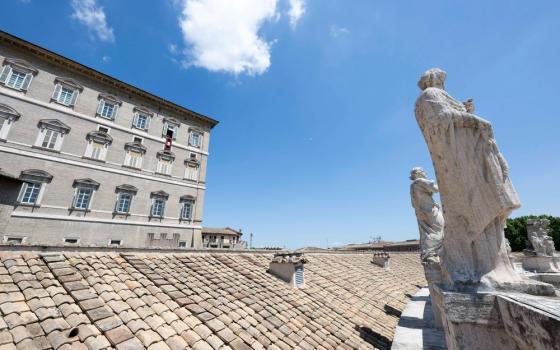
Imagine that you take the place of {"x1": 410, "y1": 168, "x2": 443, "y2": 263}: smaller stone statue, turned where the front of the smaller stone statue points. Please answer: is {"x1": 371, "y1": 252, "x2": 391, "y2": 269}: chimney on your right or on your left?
on your left

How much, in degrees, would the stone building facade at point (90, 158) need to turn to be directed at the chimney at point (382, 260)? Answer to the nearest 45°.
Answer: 0° — it already faces it

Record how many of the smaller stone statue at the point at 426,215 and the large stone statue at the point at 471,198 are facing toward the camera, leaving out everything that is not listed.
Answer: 0

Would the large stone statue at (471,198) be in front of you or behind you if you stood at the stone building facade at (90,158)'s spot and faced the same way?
in front

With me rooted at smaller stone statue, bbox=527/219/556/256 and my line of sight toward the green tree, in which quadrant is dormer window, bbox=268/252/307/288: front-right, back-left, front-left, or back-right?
back-left

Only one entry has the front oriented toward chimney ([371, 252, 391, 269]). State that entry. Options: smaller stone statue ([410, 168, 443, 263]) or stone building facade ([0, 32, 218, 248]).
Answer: the stone building facade

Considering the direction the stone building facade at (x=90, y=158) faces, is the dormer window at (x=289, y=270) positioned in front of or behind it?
in front

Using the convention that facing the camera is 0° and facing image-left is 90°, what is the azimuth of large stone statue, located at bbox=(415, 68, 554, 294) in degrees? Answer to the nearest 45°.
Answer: approximately 225°

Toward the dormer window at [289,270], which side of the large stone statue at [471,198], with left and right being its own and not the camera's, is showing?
left
